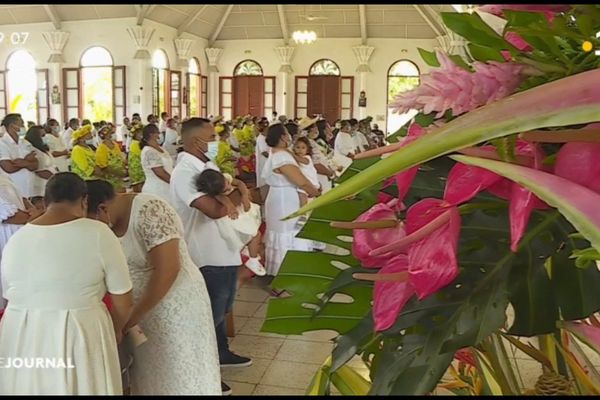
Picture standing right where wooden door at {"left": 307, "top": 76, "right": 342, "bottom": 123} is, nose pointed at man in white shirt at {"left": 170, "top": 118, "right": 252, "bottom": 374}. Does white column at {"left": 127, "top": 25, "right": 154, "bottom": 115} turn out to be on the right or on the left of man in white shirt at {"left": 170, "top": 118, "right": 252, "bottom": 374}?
right

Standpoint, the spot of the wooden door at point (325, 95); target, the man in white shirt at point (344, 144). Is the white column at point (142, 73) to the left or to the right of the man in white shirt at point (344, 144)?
right

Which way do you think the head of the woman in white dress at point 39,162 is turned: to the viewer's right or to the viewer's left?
to the viewer's right

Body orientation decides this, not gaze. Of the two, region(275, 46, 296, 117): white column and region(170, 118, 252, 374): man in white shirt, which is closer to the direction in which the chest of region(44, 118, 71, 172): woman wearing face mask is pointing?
the man in white shirt
